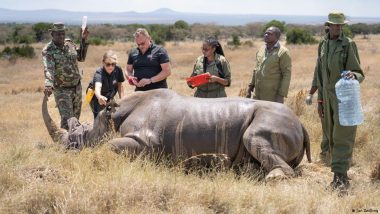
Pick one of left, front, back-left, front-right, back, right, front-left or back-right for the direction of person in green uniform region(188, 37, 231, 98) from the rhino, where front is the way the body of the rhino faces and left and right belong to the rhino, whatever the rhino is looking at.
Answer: right

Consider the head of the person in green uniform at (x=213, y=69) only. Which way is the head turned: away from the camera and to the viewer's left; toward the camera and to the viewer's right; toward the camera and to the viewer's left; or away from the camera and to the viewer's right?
toward the camera and to the viewer's left

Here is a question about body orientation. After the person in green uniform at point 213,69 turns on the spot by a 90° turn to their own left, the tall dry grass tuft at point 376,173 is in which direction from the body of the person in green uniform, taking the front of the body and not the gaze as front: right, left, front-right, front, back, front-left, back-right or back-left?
front

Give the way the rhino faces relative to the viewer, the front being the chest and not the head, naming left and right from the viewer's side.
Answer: facing to the left of the viewer

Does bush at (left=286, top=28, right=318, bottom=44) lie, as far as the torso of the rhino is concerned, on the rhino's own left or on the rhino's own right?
on the rhino's own right

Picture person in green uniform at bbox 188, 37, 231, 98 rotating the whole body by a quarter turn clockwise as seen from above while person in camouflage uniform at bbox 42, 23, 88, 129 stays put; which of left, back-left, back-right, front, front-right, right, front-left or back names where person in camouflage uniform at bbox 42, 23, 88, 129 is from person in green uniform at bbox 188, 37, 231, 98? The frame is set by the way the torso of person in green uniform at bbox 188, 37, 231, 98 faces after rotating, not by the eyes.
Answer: front-left

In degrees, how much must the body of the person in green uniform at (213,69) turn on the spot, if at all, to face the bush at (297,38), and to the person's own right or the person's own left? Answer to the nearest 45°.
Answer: approximately 135° to the person's own right

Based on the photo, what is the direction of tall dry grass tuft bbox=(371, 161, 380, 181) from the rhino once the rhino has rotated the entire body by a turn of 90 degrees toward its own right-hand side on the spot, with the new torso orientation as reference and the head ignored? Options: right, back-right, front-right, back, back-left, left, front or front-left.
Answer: right

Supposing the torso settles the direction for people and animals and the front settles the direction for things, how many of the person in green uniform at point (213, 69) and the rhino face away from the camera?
0
